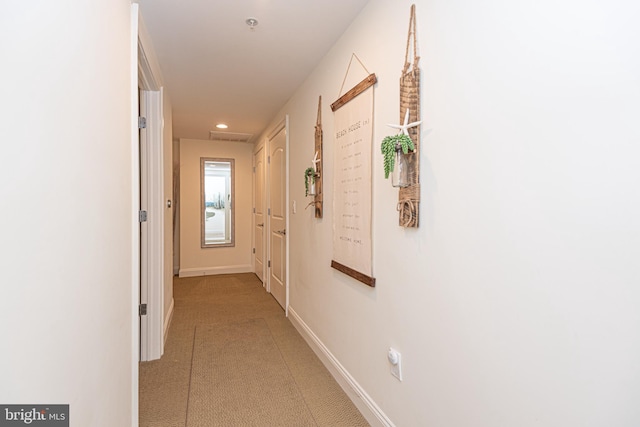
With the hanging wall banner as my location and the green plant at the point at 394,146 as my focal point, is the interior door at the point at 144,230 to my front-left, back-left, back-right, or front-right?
back-right

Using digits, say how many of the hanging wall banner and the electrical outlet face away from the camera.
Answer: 0

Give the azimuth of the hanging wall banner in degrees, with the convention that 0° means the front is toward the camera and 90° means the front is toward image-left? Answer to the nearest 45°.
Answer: approximately 45°

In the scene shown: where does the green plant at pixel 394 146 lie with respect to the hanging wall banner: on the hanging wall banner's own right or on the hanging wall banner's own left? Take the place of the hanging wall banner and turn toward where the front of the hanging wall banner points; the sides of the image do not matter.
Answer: on the hanging wall banner's own left

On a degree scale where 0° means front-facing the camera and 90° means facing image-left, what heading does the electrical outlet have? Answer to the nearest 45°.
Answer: approximately 45°

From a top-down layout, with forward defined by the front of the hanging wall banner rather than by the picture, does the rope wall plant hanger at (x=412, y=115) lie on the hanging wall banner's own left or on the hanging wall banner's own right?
on the hanging wall banner's own left
